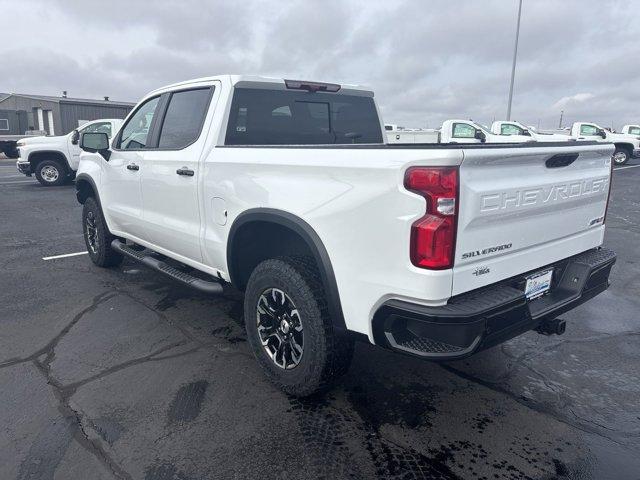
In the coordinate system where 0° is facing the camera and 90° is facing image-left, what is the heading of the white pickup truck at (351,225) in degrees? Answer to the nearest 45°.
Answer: approximately 135°

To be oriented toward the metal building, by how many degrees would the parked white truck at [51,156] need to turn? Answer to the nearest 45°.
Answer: approximately 90° to its right

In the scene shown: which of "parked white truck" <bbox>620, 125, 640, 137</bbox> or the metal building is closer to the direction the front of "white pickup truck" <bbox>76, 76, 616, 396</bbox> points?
the metal building

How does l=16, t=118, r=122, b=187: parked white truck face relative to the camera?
to the viewer's left

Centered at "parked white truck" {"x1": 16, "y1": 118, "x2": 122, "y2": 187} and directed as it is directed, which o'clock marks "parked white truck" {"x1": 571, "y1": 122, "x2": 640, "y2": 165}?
"parked white truck" {"x1": 571, "y1": 122, "x2": 640, "y2": 165} is roughly at 6 o'clock from "parked white truck" {"x1": 16, "y1": 118, "x2": 122, "y2": 187}.

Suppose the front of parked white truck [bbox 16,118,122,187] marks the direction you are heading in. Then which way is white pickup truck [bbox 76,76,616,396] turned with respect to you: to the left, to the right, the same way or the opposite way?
to the right

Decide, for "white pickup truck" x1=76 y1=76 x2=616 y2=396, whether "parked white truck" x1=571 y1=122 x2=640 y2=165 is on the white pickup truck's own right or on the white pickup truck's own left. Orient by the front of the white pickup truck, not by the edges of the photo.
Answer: on the white pickup truck's own right

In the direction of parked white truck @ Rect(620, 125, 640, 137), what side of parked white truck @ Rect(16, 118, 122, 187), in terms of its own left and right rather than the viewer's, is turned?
back
